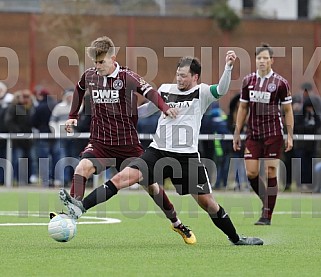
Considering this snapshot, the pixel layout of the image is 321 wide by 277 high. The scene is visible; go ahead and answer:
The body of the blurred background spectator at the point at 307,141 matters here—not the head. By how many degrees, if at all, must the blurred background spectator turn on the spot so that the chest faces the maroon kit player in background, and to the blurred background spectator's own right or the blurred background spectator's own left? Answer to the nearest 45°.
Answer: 0° — they already face them

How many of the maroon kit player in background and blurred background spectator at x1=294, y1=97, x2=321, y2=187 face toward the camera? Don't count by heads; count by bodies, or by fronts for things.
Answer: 2

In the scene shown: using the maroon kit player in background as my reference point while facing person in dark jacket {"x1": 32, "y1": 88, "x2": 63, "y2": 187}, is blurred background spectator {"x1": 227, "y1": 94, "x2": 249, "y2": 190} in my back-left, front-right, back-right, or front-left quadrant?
front-right

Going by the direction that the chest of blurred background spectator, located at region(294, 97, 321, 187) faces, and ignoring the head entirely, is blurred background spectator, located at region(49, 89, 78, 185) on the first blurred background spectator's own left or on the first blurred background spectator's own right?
on the first blurred background spectator's own right

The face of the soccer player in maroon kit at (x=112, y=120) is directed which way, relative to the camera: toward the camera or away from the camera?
toward the camera

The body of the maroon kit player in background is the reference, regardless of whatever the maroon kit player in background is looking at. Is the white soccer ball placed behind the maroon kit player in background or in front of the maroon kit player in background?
in front

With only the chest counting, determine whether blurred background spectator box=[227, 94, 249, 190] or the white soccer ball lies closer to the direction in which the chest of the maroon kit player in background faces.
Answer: the white soccer ball

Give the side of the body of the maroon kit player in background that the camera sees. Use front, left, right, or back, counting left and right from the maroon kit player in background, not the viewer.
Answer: front

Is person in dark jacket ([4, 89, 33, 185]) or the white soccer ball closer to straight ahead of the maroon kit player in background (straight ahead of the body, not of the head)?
the white soccer ball

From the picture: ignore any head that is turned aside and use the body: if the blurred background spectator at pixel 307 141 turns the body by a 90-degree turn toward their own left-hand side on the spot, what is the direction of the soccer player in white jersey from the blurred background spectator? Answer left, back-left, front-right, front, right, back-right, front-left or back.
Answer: right

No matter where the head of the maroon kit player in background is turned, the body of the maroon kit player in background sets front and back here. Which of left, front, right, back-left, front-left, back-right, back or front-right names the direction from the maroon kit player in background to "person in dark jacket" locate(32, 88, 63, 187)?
back-right

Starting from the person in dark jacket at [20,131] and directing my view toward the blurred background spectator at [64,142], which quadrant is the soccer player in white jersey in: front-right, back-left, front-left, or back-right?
front-right

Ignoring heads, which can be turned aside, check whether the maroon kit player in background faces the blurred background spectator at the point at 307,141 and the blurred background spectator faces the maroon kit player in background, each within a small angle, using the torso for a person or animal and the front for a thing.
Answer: no

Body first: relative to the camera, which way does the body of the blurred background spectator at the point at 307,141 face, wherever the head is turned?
toward the camera

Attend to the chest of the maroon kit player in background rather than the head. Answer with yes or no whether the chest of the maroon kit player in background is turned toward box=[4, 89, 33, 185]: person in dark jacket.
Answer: no

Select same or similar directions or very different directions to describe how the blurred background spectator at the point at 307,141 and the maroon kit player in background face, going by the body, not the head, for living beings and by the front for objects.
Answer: same or similar directions

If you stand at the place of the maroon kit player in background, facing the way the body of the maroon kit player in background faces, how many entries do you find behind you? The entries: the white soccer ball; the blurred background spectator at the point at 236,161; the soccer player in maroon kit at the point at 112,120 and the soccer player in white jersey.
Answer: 1
